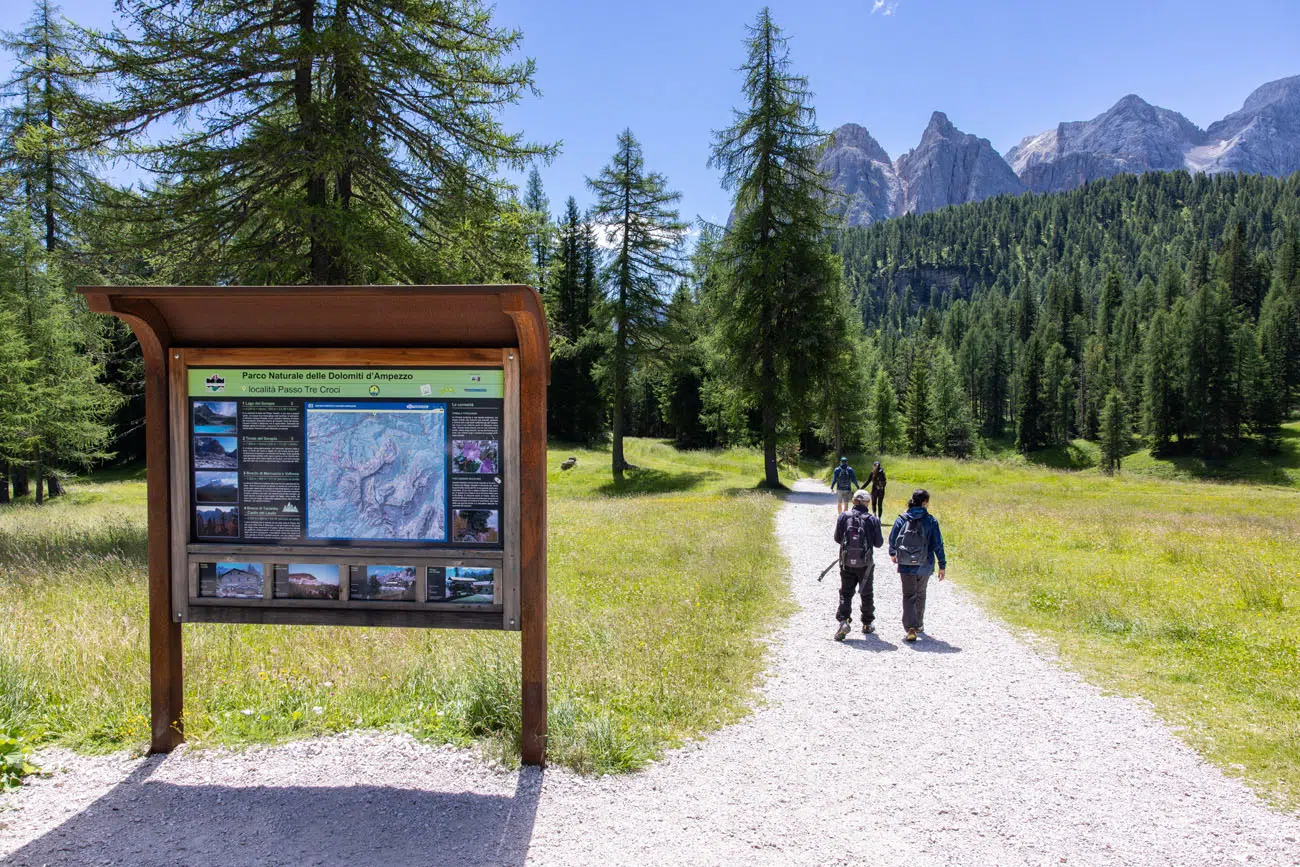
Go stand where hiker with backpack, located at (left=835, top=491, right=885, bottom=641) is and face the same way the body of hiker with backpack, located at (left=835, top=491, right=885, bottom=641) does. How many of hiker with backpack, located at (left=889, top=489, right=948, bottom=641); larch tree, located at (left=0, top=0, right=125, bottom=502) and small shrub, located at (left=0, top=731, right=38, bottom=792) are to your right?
1

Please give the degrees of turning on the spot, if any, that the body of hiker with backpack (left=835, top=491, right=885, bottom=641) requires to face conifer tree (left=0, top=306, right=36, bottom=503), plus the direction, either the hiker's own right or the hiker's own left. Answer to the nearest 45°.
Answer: approximately 90° to the hiker's own left

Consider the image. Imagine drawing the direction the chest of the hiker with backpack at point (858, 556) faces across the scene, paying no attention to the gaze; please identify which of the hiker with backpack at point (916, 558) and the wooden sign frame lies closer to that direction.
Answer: the hiker with backpack

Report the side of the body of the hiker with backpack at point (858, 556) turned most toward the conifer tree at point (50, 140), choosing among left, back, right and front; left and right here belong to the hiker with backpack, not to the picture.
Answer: left

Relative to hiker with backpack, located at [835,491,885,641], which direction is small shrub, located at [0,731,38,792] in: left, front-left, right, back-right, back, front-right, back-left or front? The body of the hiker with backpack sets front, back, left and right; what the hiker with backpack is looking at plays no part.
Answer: back-left

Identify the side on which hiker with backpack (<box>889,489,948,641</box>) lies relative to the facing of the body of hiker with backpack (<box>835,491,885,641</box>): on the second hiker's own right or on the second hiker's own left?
on the second hiker's own right

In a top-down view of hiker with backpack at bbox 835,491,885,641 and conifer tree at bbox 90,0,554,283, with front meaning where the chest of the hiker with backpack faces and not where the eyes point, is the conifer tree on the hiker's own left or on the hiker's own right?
on the hiker's own left

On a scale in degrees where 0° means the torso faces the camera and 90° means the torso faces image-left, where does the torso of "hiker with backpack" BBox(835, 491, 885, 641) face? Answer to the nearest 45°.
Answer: approximately 180°

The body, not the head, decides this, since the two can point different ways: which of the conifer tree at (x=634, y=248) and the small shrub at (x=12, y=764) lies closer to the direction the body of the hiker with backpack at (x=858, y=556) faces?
the conifer tree

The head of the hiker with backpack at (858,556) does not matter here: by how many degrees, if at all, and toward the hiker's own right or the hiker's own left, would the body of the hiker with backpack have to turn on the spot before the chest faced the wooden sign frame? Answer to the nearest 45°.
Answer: approximately 135° to the hiker's own left

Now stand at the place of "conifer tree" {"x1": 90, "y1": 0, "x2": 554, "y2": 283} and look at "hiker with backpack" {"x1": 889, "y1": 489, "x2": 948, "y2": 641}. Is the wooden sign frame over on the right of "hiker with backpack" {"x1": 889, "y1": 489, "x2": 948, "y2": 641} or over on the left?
right

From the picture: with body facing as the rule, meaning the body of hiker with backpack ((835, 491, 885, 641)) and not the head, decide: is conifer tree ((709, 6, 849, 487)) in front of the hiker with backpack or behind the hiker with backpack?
in front

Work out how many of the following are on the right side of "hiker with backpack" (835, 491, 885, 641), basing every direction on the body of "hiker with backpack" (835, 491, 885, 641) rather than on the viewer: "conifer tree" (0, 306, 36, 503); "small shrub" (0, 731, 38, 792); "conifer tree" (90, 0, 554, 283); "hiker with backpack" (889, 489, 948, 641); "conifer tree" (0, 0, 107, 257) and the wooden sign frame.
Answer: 1

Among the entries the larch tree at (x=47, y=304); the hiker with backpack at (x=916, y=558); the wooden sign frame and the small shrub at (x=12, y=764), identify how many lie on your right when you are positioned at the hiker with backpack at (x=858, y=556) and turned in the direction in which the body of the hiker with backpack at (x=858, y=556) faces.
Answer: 1
